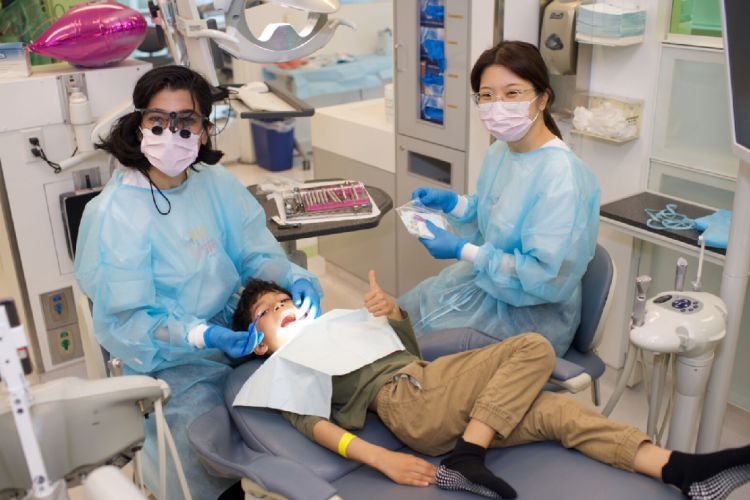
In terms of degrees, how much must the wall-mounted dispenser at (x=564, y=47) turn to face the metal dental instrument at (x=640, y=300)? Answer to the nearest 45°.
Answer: approximately 45° to its left

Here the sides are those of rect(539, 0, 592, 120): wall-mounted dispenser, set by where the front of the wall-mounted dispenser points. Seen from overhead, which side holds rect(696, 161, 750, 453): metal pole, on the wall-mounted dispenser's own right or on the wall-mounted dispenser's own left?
on the wall-mounted dispenser's own left

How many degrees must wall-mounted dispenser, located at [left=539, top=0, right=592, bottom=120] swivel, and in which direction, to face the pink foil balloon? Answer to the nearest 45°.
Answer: approximately 45° to its right

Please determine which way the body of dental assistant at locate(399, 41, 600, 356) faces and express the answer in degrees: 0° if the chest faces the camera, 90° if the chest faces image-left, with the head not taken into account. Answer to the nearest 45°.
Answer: approximately 45°

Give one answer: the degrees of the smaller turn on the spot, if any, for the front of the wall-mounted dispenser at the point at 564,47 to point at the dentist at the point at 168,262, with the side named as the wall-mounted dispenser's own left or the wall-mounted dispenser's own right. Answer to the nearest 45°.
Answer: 0° — it already faces them

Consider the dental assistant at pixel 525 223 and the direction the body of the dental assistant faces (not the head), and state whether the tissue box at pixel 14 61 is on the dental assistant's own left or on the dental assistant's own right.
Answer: on the dental assistant's own right

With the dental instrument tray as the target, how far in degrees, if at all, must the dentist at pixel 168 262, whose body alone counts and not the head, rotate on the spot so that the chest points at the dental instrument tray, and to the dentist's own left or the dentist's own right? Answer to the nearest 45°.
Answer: approximately 90° to the dentist's own left

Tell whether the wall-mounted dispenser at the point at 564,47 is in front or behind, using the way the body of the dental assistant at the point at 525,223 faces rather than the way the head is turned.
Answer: behind

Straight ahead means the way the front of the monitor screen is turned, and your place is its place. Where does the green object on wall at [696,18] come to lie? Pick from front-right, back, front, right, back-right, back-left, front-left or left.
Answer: back-right
